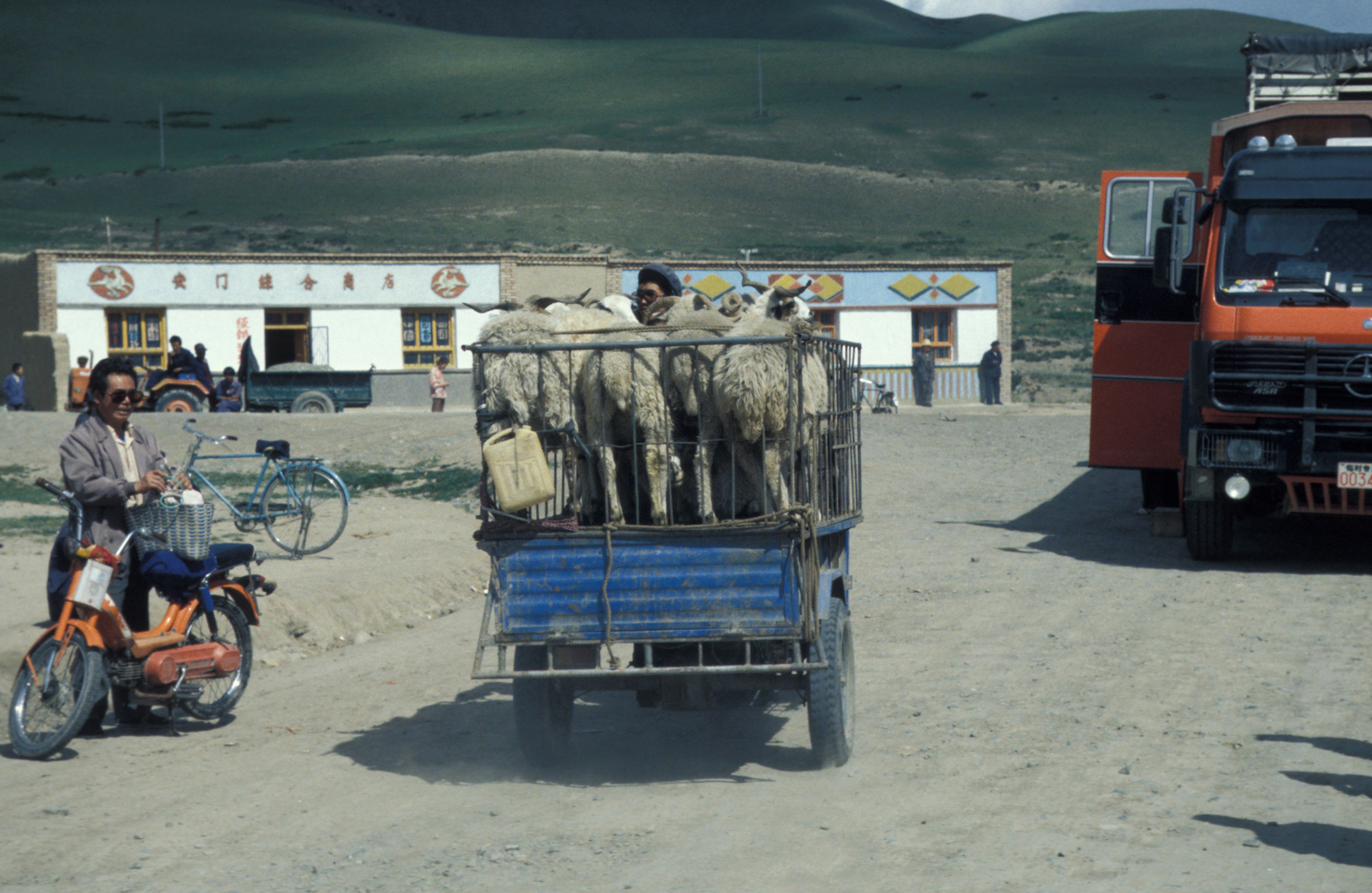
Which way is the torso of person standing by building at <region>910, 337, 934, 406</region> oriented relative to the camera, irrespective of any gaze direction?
toward the camera

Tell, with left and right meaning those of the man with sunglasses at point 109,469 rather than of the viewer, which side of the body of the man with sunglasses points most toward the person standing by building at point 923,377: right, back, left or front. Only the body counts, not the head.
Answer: left

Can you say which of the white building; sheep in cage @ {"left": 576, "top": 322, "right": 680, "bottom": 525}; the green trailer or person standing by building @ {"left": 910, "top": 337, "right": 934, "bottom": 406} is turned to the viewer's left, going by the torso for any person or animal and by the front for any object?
the green trailer

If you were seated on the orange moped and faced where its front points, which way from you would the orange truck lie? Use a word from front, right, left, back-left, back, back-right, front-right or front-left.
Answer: back-left

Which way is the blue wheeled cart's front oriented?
away from the camera

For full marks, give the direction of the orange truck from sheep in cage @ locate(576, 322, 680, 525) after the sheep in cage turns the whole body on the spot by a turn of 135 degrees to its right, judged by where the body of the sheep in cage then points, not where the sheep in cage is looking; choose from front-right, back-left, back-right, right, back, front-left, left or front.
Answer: left

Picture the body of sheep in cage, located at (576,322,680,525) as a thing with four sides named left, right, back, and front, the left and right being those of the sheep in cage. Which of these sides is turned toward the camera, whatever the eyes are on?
back

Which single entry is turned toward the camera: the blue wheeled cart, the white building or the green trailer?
the white building

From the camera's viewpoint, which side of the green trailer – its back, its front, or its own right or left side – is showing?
left

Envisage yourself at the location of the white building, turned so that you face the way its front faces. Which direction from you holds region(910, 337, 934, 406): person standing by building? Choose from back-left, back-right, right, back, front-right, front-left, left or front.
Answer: left

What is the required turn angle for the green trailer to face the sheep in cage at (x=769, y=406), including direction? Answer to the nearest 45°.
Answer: approximately 90° to its left

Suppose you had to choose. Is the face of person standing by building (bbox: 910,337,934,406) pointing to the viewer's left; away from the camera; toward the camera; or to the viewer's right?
toward the camera
